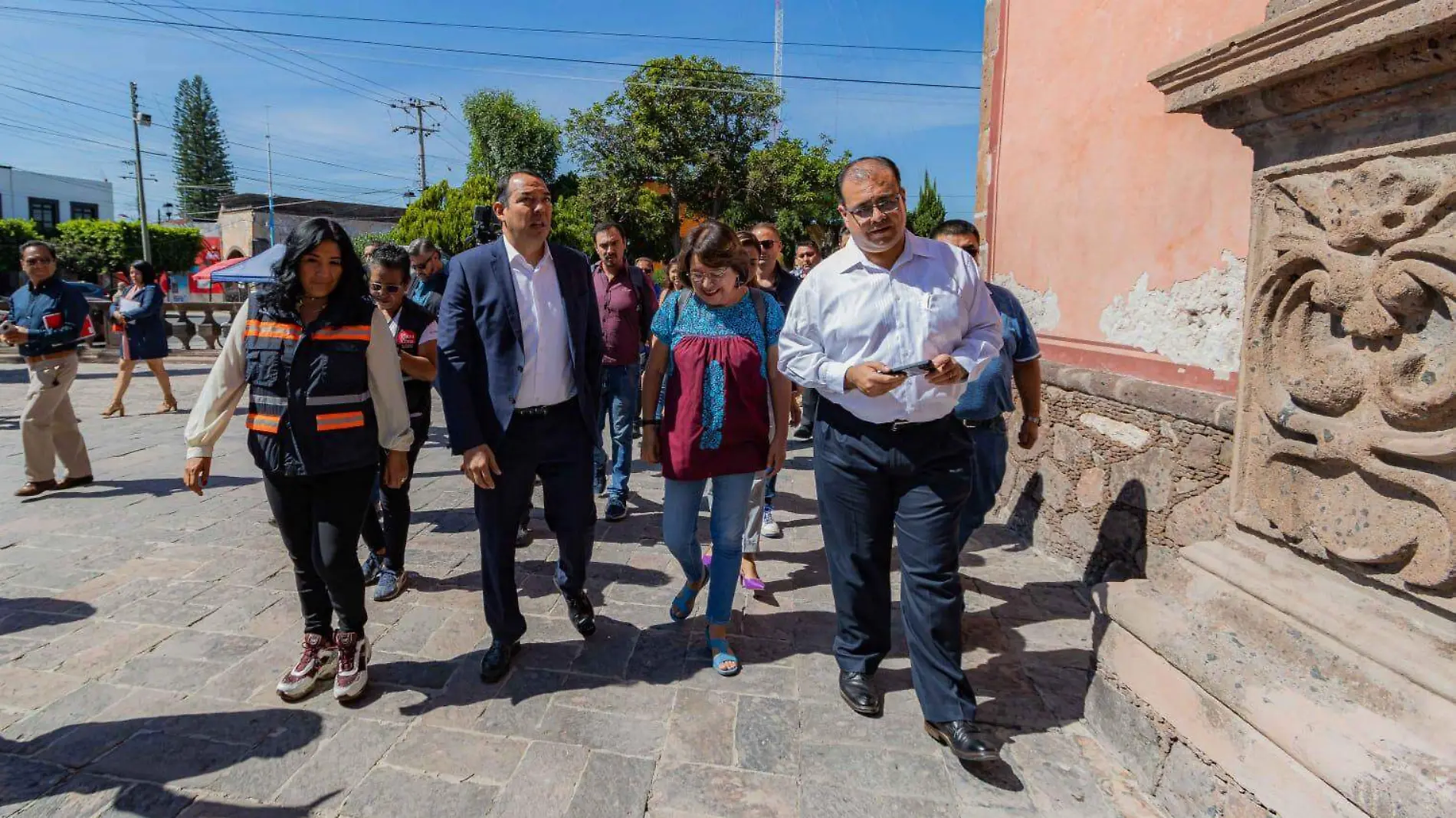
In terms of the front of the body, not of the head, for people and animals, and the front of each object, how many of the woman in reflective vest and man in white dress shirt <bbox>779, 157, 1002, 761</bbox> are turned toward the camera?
2

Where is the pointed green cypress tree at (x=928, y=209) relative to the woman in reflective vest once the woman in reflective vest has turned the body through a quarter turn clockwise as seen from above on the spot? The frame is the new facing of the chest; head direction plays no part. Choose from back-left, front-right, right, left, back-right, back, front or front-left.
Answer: back-right

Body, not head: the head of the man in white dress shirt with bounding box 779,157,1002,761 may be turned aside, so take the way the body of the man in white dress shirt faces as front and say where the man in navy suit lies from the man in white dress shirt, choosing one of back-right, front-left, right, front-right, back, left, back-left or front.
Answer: right

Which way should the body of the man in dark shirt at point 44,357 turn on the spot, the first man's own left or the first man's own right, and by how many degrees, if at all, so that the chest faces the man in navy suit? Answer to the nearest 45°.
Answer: approximately 45° to the first man's own left

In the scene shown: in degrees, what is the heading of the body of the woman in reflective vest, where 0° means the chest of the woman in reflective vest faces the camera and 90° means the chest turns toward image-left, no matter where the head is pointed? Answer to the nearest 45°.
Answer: approximately 0°

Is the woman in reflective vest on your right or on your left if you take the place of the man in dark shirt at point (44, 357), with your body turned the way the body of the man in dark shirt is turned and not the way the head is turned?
on your left

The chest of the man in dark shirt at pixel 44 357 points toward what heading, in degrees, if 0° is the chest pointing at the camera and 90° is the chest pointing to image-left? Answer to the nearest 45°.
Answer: approximately 45°

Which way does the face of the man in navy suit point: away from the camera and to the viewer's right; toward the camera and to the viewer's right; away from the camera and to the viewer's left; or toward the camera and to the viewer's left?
toward the camera and to the viewer's right

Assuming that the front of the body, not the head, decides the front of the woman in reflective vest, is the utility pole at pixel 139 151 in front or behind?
behind
